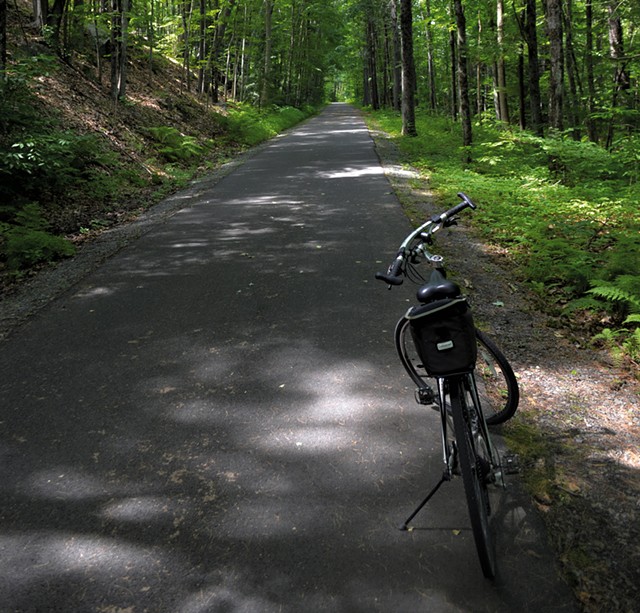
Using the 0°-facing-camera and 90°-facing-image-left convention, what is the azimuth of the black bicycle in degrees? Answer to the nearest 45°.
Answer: approximately 180°

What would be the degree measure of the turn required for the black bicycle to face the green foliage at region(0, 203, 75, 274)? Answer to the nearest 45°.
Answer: approximately 45° to its left

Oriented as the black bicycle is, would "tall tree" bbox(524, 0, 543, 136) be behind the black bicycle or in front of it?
in front

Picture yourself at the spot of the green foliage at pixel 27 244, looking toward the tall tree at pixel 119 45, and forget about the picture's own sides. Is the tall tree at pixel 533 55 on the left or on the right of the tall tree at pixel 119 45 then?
right

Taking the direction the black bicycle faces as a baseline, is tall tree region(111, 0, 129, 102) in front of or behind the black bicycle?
in front

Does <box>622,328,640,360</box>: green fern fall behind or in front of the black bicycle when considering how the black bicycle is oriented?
in front
